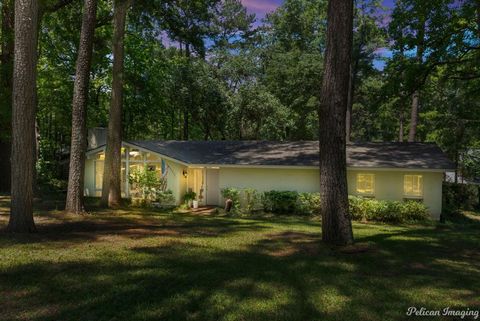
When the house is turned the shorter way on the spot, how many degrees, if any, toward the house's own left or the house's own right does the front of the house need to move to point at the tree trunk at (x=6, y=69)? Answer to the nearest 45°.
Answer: approximately 90° to the house's own right

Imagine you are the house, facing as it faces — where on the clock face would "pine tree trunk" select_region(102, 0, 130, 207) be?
The pine tree trunk is roughly at 2 o'clock from the house.

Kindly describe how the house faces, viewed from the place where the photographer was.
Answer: facing the viewer

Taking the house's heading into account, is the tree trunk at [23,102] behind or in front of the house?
in front

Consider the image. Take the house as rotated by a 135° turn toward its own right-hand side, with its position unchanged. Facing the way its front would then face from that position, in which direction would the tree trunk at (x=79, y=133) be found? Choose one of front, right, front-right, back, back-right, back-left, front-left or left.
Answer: left

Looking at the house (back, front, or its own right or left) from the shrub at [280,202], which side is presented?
front

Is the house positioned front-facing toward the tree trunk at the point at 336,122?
yes
